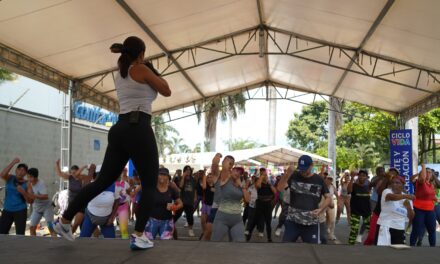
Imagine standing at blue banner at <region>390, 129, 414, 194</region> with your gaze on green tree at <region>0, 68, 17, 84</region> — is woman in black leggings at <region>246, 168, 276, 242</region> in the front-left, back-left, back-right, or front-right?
front-left

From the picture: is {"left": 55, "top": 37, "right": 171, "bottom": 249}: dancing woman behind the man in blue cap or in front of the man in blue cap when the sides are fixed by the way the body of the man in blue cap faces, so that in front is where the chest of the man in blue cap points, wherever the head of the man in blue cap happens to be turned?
in front

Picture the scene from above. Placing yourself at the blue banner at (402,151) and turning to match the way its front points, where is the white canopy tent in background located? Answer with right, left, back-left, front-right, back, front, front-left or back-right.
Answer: back-right

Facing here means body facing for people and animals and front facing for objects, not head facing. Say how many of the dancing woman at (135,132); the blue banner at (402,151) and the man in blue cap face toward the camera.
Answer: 2

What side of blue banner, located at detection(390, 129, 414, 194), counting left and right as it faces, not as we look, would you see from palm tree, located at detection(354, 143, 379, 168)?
back

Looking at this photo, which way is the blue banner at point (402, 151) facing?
toward the camera

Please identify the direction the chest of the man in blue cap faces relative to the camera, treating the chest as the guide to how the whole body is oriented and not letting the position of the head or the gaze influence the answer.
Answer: toward the camera

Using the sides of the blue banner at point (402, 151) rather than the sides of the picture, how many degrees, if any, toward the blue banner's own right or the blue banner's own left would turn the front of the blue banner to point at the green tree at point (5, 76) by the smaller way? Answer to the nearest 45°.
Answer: approximately 90° to the blue banner's own right

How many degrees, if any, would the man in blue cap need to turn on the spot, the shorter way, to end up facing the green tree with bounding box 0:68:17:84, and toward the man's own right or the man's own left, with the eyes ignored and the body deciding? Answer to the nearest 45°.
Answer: approximately 135° to the man's own right

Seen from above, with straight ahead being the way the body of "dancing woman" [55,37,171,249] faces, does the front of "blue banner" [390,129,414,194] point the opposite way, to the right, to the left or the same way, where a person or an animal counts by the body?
the opposite way

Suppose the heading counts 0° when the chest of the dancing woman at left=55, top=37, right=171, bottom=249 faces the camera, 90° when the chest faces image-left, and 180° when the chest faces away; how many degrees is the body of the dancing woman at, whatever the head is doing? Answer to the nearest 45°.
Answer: approximately 225°

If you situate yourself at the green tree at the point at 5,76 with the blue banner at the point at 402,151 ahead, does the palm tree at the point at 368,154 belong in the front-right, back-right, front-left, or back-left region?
front-left

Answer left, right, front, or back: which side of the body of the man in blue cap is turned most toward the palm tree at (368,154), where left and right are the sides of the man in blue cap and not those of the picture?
back

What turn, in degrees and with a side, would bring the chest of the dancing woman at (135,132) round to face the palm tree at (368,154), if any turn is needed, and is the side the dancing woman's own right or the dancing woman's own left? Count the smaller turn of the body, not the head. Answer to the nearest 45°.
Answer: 0° — they already face it

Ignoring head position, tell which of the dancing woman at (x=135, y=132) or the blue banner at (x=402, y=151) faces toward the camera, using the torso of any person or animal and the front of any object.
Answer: the blue banner

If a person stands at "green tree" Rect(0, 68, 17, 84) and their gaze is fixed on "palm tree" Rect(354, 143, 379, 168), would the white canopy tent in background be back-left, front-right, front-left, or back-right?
front-right
